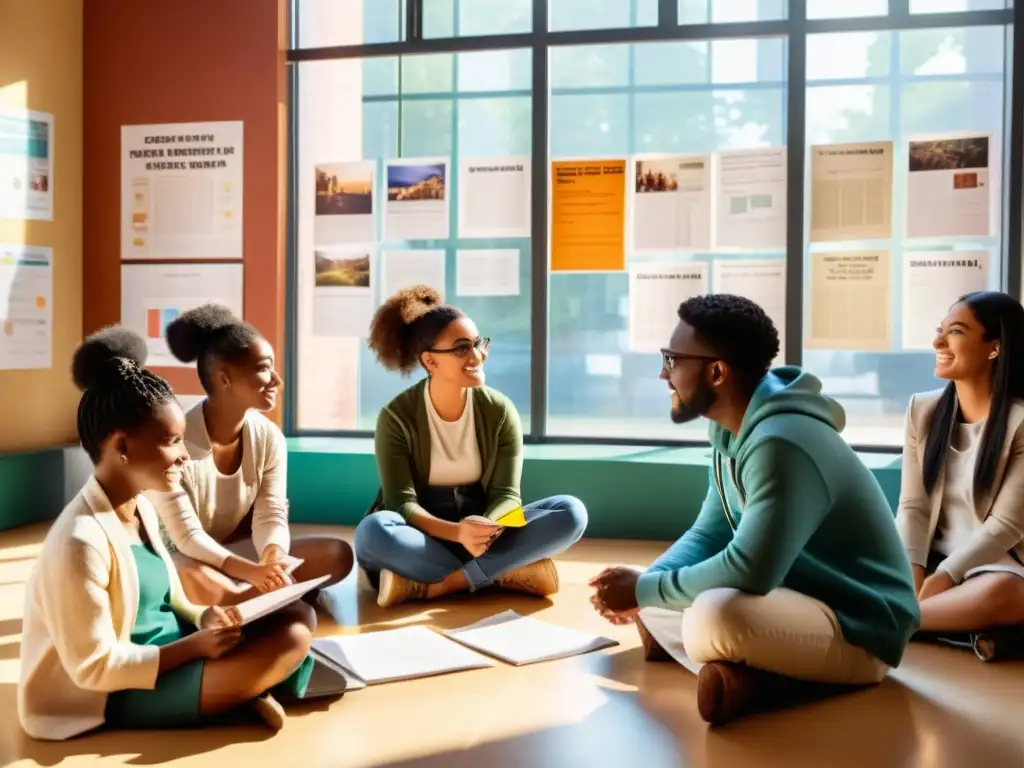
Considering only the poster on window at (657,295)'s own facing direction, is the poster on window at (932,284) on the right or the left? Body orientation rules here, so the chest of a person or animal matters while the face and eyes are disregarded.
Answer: on its left

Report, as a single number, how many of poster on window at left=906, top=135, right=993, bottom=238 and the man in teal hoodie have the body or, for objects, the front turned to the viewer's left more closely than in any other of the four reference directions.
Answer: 1

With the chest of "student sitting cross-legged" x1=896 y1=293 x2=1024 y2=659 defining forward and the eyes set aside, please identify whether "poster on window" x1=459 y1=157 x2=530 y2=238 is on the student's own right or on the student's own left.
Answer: on the student's own right

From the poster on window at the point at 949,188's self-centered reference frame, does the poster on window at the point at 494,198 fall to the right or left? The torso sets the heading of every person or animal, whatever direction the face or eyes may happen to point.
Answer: on its right

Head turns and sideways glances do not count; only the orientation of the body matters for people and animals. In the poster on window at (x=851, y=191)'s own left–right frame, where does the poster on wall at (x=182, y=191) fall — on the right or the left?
on its right

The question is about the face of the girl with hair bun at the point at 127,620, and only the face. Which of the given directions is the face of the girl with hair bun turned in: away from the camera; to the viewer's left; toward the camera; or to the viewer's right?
to the viewer's right

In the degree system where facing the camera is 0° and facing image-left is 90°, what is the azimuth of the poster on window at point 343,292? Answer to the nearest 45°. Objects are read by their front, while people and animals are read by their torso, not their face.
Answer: approximately 0°

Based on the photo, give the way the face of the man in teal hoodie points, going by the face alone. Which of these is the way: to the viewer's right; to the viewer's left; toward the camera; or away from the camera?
to the viewer's left

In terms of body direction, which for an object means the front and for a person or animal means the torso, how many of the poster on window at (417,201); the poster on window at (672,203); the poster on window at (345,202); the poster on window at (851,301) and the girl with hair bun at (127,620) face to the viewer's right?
1

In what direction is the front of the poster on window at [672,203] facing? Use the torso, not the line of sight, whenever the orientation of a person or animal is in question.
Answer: toward the camera

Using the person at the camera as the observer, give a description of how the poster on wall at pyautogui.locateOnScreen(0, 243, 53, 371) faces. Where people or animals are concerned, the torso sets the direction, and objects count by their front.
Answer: facing the viewer and to the right of the viewer

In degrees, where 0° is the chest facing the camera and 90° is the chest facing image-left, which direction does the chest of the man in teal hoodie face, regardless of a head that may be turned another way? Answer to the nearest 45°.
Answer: approximately 90°

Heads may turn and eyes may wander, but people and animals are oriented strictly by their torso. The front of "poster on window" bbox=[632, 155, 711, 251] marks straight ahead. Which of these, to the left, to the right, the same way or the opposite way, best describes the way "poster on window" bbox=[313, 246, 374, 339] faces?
the same way

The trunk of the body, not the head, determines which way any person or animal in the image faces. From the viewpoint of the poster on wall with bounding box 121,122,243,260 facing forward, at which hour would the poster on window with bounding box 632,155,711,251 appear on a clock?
the poster on window with bounding box 632,155,711,251 is roughly at 10 o'clock from the poster on wall with bounding box 121,122,243,260.

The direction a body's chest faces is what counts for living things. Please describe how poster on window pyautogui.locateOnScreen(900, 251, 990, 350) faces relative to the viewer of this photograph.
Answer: facing the viewer

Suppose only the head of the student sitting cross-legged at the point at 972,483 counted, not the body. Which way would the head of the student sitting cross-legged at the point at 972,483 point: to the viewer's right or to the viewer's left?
to the viewer's left
